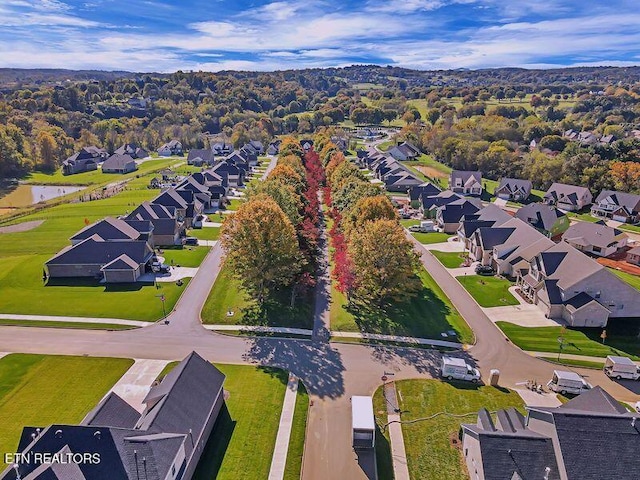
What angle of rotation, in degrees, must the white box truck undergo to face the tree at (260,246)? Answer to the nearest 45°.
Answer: approximately 45° to its left

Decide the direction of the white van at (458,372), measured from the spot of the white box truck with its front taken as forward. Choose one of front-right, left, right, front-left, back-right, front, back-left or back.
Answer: front-right

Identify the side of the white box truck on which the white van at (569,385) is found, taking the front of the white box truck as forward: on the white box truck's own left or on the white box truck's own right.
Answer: on the white box truck's own right

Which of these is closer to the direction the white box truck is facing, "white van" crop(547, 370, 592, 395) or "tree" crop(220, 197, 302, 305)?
the tree

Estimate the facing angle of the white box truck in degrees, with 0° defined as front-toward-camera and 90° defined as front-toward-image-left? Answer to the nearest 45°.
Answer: approximately 180°

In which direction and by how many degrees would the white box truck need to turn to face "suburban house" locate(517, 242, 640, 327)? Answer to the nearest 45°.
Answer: approximately 45° to its right

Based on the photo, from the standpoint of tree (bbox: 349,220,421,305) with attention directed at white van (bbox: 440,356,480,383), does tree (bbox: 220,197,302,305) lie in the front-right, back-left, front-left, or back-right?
back-right

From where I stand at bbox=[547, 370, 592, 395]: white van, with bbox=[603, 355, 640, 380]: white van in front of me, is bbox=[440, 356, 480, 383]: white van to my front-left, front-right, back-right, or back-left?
back-left

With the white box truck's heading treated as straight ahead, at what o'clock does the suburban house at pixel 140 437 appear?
The suburban house is roughly at 8 o'clock from the white box truck.

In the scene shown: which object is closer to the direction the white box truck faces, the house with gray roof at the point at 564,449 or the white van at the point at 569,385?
the white van

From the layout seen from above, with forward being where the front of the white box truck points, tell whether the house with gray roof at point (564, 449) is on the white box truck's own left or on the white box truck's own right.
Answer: on the white box truck's own right
